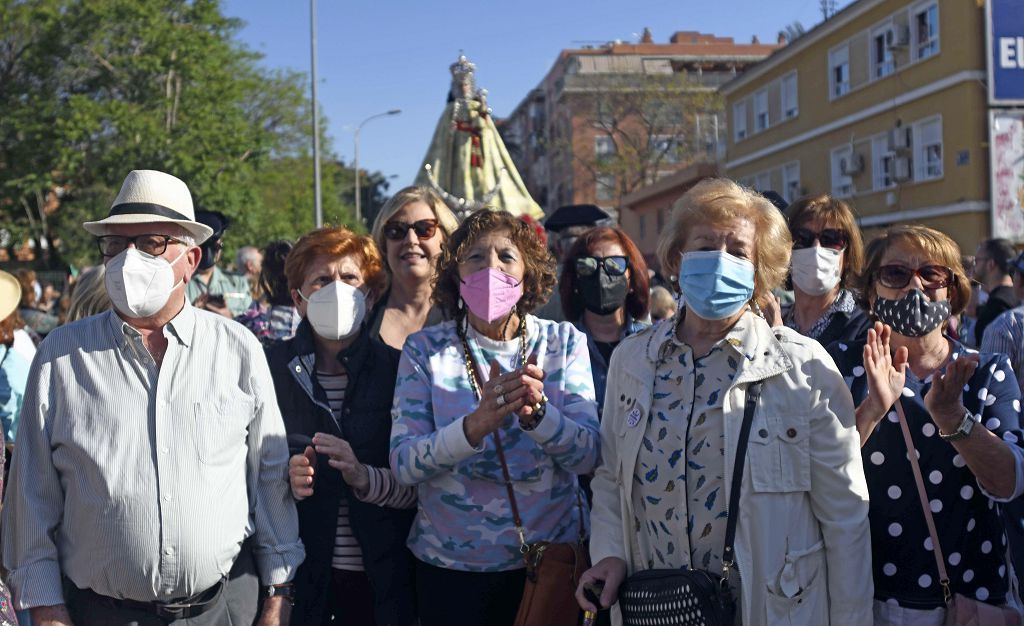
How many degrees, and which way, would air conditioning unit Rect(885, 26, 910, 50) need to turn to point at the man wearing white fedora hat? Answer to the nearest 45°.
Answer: approximately 45° to its left

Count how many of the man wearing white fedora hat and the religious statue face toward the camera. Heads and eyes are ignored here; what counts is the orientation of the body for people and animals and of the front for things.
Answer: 2

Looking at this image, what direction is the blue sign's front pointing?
toward the camera

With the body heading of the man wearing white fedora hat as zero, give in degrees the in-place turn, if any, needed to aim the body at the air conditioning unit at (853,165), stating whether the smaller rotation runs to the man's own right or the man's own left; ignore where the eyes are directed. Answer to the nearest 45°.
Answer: approximately 135° to the man's own left

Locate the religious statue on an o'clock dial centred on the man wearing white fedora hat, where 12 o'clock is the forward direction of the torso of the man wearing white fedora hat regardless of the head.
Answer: The religious statue is roughly at 7 o'clock from the man wearing white fedora hat.

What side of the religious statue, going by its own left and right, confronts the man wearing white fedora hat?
front

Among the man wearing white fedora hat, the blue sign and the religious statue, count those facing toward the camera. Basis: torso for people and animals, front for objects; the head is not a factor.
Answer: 3

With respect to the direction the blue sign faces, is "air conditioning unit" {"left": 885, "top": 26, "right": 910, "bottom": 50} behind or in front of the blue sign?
behind

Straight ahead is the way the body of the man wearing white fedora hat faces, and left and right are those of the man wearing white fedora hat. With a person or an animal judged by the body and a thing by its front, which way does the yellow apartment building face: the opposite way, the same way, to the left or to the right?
to the right

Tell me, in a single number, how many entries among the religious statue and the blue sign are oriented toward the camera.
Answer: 2

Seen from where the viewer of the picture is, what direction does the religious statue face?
facing the viewer

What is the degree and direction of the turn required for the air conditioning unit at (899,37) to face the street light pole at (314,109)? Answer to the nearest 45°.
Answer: approximately 45° to its right

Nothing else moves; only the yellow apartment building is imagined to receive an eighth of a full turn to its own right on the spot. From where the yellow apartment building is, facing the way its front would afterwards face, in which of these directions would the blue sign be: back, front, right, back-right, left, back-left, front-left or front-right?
left

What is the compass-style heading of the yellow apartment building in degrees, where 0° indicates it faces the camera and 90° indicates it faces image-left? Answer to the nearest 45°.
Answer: approximately 45°
